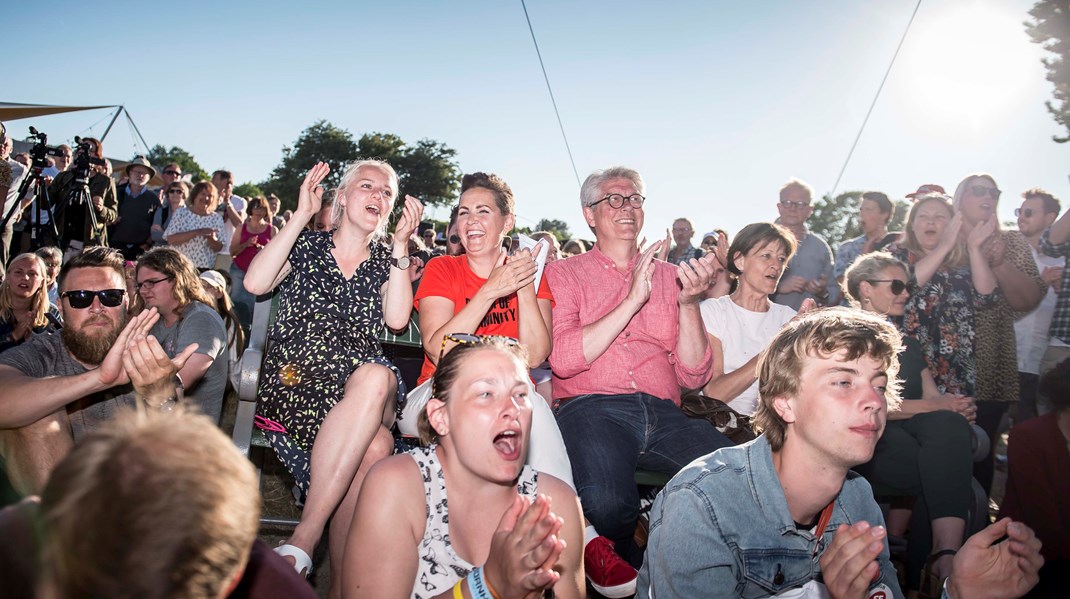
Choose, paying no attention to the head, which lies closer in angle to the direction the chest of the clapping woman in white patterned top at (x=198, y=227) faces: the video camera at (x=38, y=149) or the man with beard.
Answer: the man with beard

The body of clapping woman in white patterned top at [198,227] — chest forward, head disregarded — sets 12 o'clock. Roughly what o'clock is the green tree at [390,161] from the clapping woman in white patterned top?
The green tree is roughly at 8 o'clock from the clapping woman in white patterned top.

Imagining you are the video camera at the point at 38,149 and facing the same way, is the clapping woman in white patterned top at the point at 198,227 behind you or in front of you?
in front

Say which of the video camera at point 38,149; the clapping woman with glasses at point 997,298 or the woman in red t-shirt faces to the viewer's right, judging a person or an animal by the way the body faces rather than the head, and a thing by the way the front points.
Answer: the video camera

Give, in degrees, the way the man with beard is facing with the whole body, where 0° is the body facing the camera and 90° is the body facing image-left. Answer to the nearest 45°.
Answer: approximately 315°

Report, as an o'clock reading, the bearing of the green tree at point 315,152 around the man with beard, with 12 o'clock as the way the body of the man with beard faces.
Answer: The green tree is roughly at 8 o'clock from the man with beard.

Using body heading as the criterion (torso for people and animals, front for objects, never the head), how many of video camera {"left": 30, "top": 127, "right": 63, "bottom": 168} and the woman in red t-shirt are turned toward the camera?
1

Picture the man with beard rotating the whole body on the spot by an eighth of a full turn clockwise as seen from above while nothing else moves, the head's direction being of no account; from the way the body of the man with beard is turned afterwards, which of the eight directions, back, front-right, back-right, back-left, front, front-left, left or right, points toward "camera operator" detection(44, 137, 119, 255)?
back

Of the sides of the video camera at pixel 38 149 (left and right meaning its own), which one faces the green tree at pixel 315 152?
left

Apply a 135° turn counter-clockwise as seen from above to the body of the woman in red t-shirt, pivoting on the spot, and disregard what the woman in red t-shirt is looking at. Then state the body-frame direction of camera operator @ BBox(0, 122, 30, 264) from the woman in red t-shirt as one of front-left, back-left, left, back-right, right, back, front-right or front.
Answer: left
